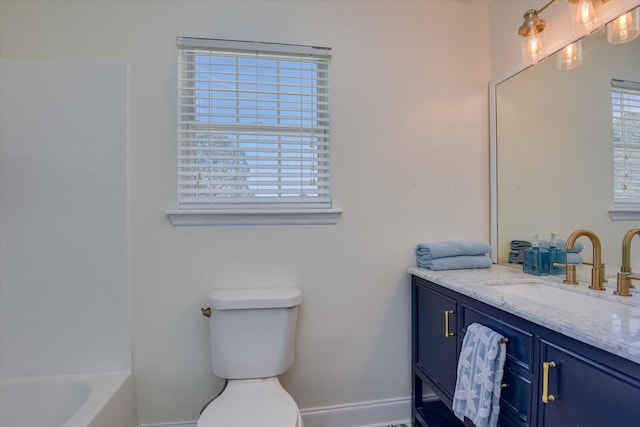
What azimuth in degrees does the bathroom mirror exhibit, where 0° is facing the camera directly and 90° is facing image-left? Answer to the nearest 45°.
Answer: approximately 45°

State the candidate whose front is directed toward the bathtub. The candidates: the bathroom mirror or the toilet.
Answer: the bathroom mirror

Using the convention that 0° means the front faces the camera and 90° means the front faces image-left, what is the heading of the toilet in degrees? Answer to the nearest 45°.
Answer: approximately 0°

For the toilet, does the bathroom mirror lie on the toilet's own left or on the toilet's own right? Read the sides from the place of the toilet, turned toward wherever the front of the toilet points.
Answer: on the toilet's own left

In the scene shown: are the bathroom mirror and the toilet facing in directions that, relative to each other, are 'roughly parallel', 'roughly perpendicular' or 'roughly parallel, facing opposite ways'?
roughly perpendicular
